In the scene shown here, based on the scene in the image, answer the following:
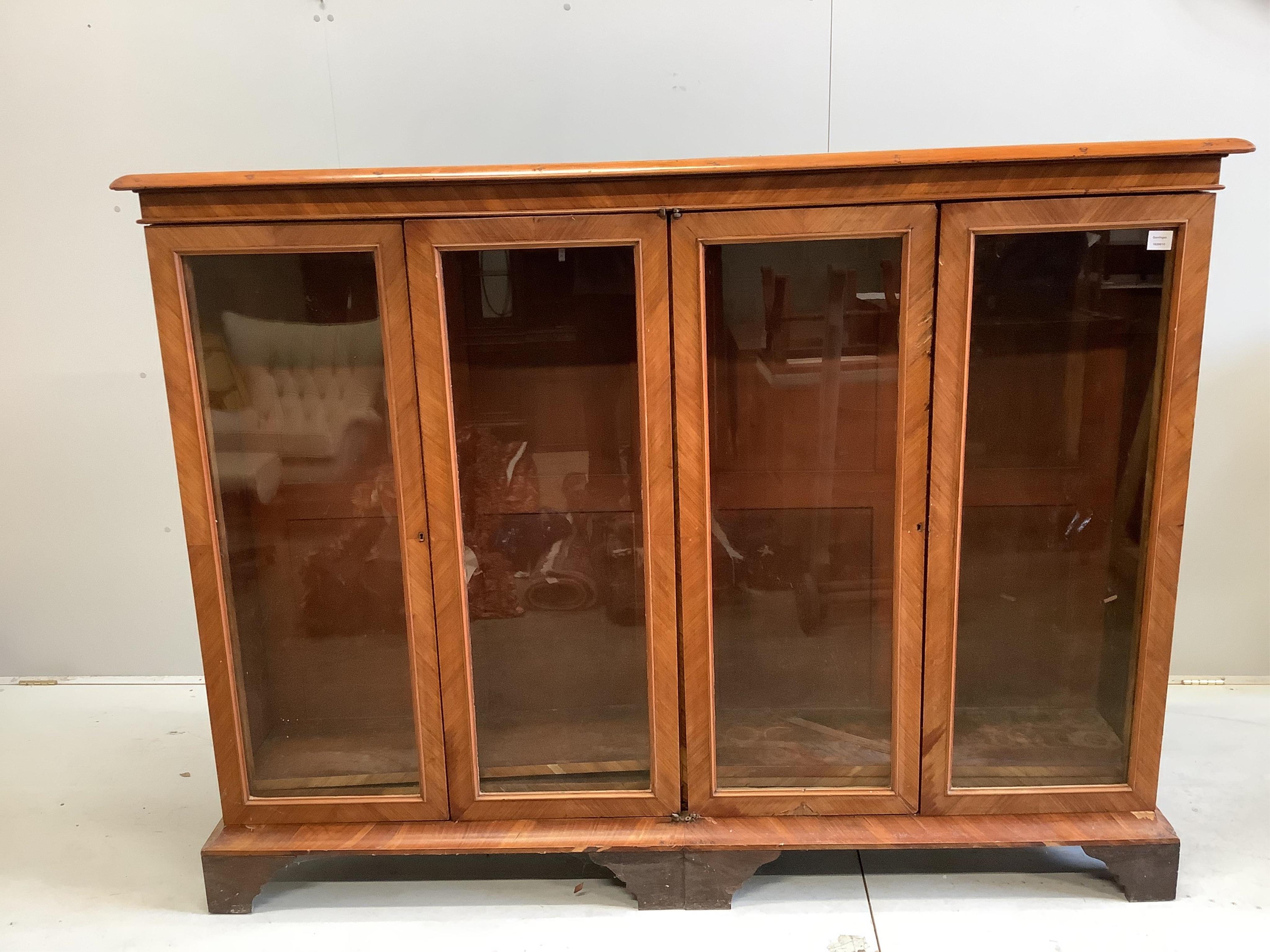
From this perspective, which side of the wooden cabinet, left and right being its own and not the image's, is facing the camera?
front
